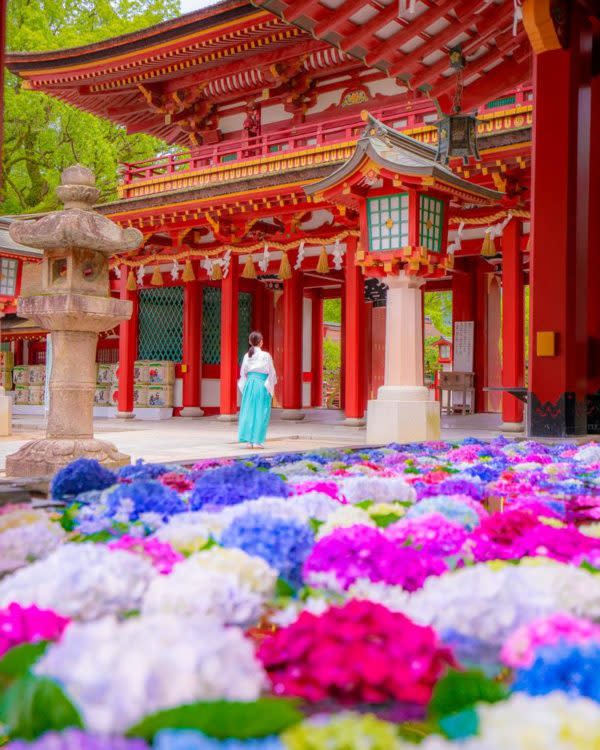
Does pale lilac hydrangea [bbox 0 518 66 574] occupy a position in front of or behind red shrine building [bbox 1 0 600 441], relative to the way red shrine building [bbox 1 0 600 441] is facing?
in front

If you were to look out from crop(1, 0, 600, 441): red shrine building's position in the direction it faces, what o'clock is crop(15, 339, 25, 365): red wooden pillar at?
The red wooden pillar is roughly at 3 o'clock from the red shrine building.

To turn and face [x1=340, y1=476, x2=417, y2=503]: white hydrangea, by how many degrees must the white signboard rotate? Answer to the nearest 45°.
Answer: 0° — it already faces it

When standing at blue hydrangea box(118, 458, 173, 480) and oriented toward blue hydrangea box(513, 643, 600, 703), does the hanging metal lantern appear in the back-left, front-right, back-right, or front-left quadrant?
back-left

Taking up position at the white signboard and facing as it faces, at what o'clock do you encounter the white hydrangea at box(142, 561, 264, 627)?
The white hydrangea is roughly at 12 o'clock from the white signboard.

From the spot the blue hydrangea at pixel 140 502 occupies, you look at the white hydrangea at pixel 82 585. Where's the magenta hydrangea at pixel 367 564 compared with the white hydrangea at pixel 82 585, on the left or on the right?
left

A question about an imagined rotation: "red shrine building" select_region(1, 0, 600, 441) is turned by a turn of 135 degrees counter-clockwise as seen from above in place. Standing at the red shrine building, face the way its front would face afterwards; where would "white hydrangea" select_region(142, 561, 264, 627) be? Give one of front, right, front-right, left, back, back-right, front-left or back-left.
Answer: right

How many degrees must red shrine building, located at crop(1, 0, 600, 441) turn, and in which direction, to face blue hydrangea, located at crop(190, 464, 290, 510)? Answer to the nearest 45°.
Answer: approximately 45° to its left

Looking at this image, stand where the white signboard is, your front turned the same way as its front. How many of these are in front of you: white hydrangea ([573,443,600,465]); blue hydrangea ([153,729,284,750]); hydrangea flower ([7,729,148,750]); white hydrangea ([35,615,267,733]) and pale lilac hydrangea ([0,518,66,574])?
5

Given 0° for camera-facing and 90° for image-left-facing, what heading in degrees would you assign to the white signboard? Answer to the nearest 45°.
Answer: approximately 0°

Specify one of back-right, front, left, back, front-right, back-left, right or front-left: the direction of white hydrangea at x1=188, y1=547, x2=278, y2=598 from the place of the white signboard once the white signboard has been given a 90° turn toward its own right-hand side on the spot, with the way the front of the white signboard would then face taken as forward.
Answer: left

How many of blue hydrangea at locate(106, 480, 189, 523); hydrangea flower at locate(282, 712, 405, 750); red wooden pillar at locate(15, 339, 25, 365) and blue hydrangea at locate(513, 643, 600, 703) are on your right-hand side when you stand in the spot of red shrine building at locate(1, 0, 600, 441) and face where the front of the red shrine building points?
1

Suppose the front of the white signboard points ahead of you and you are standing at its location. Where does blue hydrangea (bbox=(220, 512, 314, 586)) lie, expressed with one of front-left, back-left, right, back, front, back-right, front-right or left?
front

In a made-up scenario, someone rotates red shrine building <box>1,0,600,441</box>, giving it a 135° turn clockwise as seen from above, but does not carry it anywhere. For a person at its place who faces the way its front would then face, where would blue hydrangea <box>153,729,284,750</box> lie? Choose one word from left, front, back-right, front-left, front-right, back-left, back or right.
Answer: back

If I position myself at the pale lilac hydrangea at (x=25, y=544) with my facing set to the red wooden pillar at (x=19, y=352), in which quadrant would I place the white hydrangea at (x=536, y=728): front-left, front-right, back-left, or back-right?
back-right

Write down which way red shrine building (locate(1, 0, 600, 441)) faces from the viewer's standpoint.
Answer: facing the viewer and to the left of the viewer
